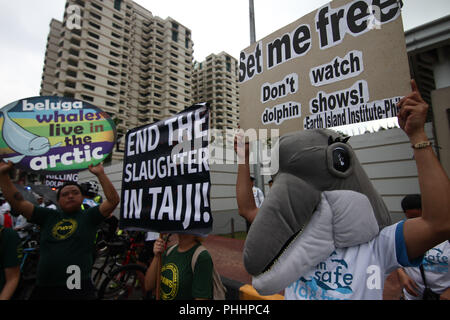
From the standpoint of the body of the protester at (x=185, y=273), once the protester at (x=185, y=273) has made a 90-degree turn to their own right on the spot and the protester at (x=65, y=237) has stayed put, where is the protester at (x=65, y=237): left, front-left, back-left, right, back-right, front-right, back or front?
front

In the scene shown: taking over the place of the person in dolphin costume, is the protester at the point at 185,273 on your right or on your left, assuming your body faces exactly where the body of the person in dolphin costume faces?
on your right

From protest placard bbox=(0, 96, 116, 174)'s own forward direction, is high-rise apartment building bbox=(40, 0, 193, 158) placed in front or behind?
behind

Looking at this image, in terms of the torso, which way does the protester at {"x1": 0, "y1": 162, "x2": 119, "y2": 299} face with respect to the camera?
toward the camera

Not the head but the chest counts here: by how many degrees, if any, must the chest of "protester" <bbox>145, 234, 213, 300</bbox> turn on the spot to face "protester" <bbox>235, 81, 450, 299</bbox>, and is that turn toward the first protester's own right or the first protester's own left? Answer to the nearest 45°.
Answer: approximately 90° to the first protester's own left

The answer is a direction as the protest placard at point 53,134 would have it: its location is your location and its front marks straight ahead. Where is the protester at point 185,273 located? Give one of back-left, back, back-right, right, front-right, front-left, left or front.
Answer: front-left

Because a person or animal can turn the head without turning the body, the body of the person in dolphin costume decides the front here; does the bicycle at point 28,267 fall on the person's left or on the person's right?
on the person's right

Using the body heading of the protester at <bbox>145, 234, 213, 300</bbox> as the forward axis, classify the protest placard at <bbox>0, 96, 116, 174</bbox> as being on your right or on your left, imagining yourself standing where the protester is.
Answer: on your right

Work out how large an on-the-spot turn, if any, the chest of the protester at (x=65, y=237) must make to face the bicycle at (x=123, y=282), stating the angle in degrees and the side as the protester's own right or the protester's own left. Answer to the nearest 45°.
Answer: approximately 135° to the protester's own left

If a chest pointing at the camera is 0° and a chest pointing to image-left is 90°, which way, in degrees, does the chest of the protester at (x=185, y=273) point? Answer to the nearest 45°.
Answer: approximately 45°

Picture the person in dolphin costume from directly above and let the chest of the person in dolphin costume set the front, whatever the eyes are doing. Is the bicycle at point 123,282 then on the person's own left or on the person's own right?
on the person's own right
